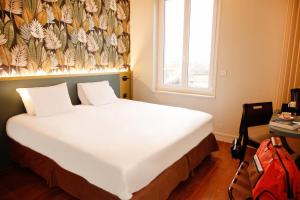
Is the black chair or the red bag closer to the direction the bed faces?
the red bag

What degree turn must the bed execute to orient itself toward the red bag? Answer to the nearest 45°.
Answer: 0° — it already faces it

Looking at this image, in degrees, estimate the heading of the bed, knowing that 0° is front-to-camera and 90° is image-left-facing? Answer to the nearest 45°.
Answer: approximately 315°

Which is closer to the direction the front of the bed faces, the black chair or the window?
the black chair

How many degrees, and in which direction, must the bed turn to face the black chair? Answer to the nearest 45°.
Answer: approximately 45° to its left

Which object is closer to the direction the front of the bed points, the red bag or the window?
the red bag

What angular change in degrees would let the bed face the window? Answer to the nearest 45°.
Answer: approximately 90° to its left
